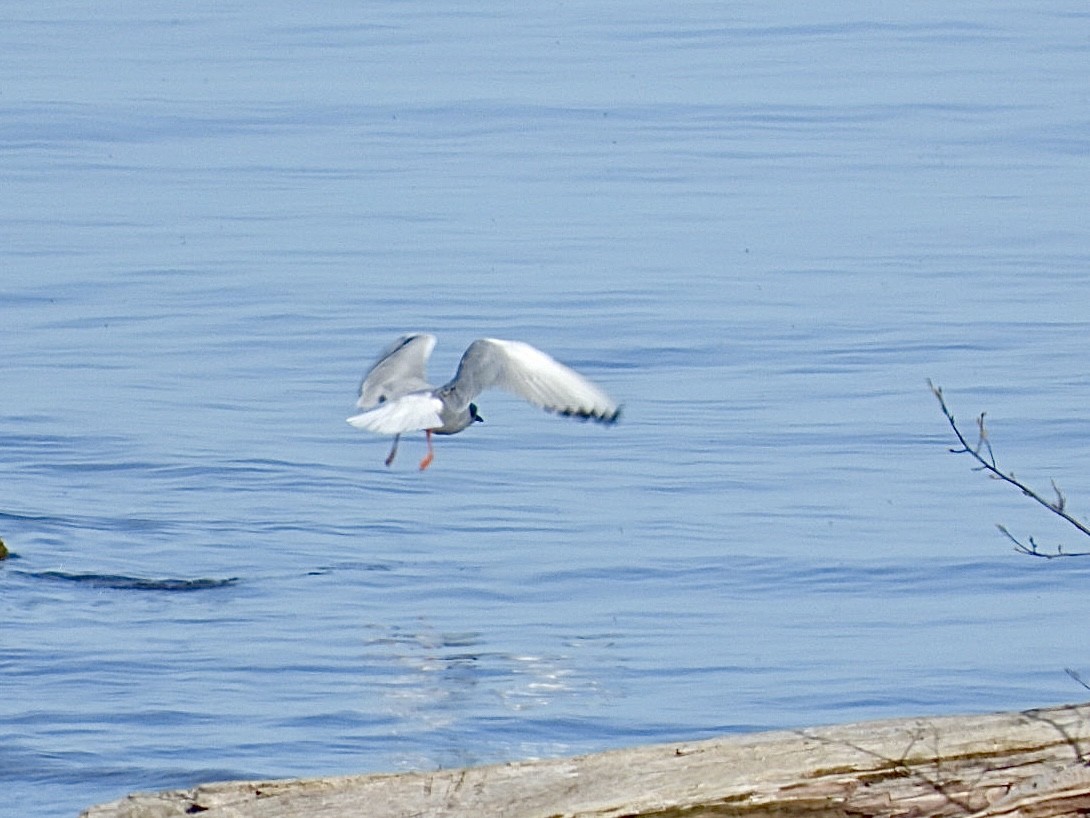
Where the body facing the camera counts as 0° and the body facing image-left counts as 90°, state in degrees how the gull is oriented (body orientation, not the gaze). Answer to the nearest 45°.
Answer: approximately 225°
